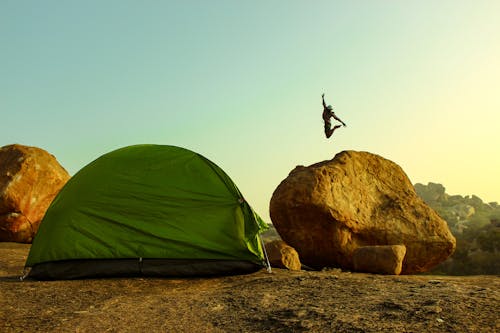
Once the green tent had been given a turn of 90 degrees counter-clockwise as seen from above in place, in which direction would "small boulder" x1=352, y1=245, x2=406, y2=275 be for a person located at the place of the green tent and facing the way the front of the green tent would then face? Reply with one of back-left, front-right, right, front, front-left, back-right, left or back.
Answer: right

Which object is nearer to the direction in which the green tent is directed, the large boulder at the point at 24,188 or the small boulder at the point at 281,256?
the small boulder

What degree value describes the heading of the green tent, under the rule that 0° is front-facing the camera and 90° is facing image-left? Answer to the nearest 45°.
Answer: approximately 270°

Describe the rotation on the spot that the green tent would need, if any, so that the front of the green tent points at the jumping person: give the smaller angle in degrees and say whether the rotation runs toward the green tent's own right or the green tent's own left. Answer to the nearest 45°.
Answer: approximately 45° to the green tent's own left

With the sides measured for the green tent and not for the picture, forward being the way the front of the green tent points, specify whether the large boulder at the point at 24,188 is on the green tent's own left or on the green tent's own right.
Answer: on the green tent's own left

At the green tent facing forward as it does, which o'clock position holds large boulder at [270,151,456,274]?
The large boulder is roughly at 11 o'clock from the green tent.

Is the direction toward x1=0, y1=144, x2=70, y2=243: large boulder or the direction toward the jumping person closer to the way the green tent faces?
the jumping person
